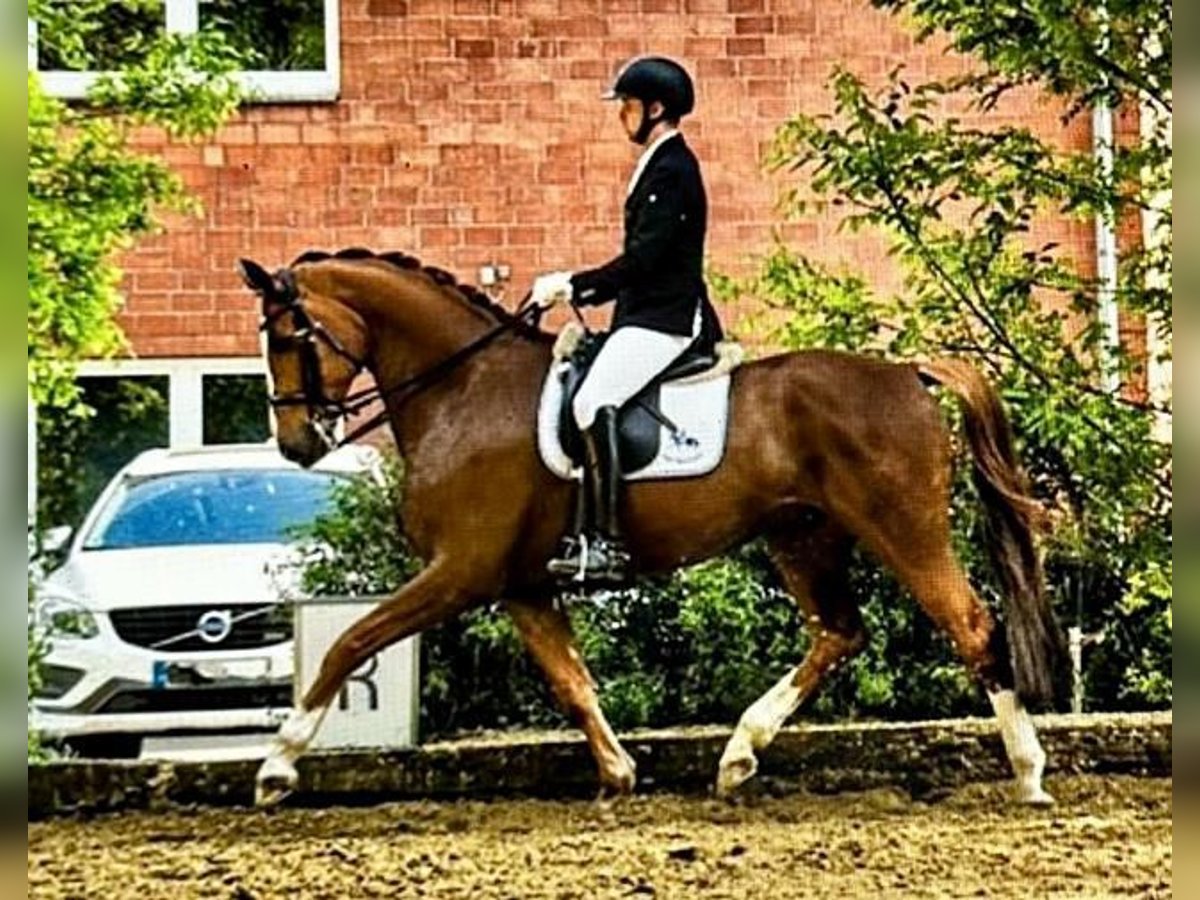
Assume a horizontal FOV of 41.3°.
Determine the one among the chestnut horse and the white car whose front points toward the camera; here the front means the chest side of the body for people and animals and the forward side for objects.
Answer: the white car

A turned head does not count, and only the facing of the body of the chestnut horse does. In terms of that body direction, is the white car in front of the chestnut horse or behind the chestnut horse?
in front

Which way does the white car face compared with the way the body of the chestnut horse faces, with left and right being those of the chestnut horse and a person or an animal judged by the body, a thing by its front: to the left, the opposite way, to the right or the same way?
to the left

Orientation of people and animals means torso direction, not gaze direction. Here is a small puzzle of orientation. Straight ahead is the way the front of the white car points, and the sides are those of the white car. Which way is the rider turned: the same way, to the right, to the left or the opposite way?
to the right

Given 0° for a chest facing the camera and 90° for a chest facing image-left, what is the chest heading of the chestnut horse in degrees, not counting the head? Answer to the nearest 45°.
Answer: approximately 90°

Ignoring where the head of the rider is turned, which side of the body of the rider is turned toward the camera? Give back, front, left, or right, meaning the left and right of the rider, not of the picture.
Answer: left

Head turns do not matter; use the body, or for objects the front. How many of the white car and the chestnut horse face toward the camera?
1

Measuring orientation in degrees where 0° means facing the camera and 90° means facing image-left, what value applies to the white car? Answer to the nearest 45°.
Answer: approximately 0°

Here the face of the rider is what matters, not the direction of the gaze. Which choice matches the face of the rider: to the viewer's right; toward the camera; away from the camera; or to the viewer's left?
to the viewer's left

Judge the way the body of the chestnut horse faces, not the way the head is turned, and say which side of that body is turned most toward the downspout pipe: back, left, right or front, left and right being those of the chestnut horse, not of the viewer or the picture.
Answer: right
